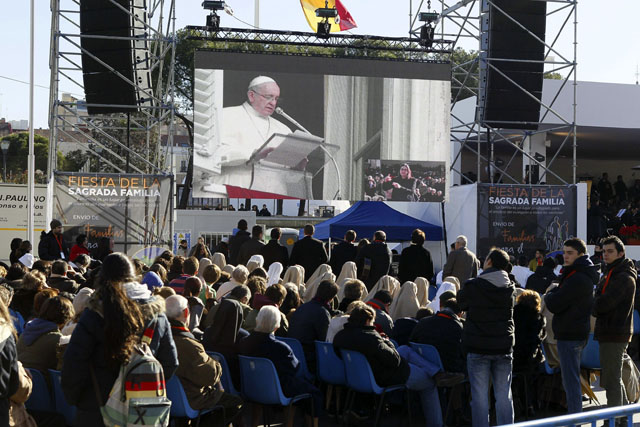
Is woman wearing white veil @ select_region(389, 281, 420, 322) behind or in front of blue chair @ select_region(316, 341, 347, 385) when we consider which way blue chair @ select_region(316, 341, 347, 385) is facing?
in front

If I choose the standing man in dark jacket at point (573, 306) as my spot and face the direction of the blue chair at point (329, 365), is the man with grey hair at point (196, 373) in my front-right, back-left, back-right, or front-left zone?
front-left

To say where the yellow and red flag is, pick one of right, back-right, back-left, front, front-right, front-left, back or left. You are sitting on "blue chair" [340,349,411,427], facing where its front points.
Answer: front-left

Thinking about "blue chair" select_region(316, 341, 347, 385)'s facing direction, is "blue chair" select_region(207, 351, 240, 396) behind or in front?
behind

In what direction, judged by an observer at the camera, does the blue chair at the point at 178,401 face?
facing away from the viewer and to the right of the viewer

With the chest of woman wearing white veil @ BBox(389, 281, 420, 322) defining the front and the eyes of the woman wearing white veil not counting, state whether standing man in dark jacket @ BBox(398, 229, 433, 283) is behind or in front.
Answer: in front

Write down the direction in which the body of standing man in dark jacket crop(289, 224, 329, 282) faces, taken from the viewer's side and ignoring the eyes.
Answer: away from the camera

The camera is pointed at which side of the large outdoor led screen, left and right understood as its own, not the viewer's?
front

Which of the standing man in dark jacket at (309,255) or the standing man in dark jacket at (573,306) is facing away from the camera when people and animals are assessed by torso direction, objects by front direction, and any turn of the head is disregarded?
the standing man in dark jacket at (309,255)

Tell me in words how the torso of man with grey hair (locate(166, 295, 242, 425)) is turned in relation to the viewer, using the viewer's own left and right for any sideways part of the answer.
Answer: facing away from the viewer and to the right of the viewer

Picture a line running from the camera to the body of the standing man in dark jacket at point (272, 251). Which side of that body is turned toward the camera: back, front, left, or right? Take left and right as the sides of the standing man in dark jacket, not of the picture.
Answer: back

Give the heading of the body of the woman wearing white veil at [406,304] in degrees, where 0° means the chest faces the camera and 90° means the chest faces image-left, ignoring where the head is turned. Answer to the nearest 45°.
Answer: approximately 225°

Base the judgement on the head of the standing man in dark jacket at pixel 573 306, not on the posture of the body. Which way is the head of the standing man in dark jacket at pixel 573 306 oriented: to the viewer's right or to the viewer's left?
to the viewer's left

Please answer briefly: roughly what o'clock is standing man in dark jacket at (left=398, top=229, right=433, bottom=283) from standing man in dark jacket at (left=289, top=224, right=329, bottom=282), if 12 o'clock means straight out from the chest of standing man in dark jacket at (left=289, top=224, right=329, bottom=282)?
standing man in dark jacket at (left=398, top=229, right=433, bottom=283) is roughly at 3 o'clock from standing man in dark jacket at (left=289, top=224, right=329, bottom=282).
